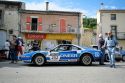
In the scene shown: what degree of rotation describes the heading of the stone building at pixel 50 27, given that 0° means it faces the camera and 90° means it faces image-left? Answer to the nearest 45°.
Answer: approximately 0°

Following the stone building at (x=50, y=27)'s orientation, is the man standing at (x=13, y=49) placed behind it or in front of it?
in front

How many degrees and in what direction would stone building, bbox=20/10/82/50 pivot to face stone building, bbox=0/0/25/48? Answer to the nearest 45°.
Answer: approximately 90° to its right

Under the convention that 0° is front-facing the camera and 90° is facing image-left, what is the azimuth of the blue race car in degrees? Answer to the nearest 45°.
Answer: approximately 90°

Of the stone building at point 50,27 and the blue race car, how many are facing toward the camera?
1

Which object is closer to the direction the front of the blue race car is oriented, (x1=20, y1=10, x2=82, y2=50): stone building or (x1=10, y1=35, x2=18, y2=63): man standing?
the man standing

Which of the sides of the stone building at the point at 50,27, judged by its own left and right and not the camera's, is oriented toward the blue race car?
front

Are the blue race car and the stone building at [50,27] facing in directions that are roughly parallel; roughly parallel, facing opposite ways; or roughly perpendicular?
roughly perpendicular

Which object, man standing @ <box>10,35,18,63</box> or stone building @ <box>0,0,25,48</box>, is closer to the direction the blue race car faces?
the man standing
